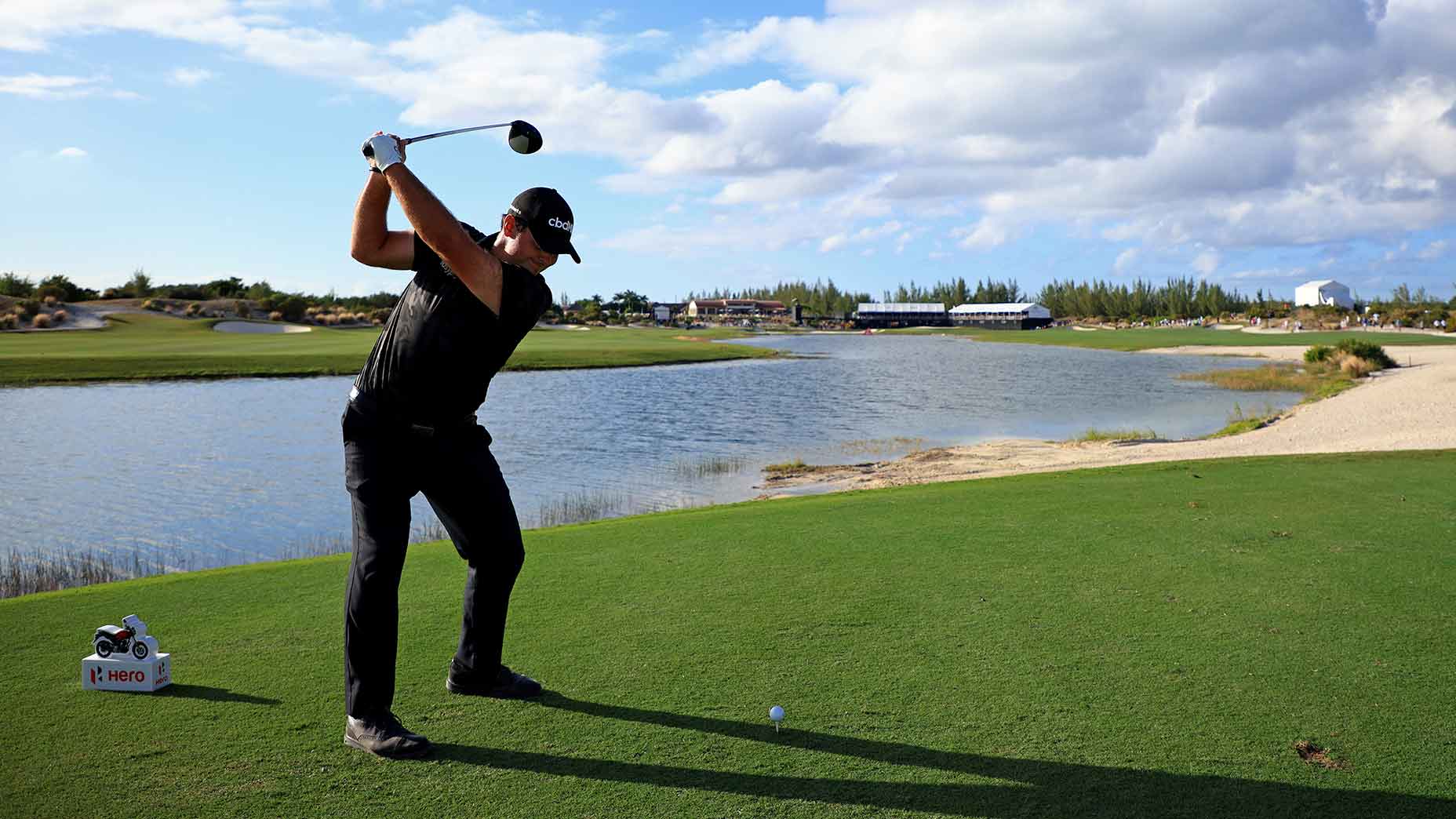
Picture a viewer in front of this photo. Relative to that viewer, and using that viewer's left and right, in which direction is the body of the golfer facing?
facing the viewer and to the right of the viewer

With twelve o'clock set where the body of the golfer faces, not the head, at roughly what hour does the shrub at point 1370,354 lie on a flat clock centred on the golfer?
The shrub is roughly at 9 o'clock from the golfer.

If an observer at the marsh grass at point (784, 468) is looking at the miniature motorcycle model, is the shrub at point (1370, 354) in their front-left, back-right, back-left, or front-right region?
back-left

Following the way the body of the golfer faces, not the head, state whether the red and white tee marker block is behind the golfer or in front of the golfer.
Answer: behind

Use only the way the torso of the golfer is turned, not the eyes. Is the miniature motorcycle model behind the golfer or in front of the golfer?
behind

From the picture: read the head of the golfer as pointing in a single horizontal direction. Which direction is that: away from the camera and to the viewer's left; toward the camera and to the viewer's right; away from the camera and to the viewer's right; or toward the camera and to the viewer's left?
toward the camera and to the viewer's right

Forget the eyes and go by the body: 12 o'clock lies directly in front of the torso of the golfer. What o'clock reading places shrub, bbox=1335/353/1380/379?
The shrub is roughly at 9 o'clock from the golfer.

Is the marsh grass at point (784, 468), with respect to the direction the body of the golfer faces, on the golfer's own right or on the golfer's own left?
on the golfer's own left

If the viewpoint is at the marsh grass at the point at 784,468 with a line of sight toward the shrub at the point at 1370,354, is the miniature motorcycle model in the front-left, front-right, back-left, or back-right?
back-right
